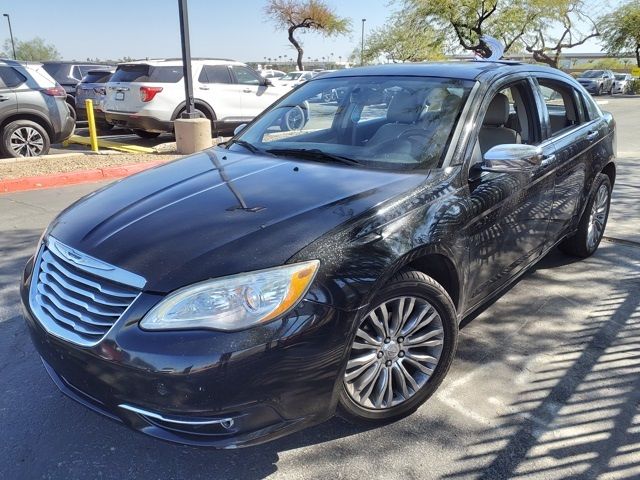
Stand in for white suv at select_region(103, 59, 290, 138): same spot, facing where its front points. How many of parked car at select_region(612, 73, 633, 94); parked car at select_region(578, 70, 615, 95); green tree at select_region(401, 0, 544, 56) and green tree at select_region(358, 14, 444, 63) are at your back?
0

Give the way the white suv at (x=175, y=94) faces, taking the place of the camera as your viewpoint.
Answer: facing away from the viewer and to the right of the viewer

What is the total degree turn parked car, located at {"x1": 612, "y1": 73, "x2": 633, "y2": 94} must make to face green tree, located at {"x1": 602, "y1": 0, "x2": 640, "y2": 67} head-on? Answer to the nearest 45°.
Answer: approximately 135° to its right

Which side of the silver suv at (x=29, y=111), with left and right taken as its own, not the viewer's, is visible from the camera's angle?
left

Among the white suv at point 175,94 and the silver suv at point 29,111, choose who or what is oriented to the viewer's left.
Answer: the silver suv

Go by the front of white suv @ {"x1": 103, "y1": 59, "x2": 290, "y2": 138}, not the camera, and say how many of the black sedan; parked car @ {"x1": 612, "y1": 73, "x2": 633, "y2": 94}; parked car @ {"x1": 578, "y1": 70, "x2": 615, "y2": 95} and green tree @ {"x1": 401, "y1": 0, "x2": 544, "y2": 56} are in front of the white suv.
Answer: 3

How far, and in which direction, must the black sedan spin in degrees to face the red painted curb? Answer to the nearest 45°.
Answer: approximately 90° to its right

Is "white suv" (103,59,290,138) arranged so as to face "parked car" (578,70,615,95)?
yes

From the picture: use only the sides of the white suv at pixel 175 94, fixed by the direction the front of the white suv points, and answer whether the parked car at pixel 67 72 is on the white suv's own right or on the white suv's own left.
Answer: on the white suv's own left

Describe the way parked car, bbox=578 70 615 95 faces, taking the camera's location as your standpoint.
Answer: facing the viewer and to the left of the viewer

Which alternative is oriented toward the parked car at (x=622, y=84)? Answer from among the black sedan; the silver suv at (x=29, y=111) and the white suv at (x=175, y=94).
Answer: the white suv

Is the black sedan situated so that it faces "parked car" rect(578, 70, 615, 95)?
no

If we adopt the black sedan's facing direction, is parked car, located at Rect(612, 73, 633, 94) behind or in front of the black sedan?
behind

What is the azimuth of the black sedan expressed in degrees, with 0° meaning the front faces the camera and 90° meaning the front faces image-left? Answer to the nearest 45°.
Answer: approximately 45°

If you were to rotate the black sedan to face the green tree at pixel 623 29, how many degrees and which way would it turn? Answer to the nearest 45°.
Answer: approximately 180°

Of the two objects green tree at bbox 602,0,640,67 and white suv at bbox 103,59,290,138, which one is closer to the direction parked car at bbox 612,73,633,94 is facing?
the white suv
